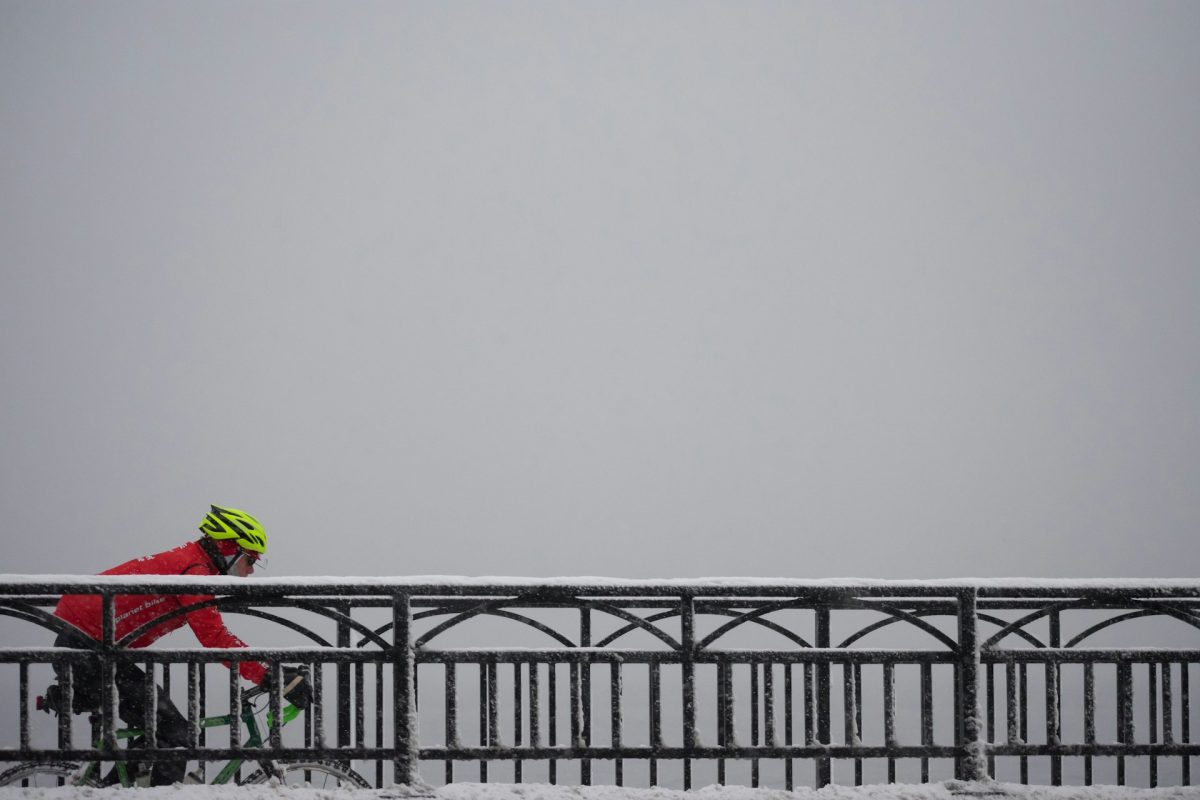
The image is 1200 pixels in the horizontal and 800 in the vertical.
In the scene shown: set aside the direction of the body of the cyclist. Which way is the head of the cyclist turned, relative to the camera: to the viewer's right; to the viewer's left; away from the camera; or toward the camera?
to the viewer's right

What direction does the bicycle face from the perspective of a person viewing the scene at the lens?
facing to the right of the viewer

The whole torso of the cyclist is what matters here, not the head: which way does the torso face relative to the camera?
to the viewer's right
